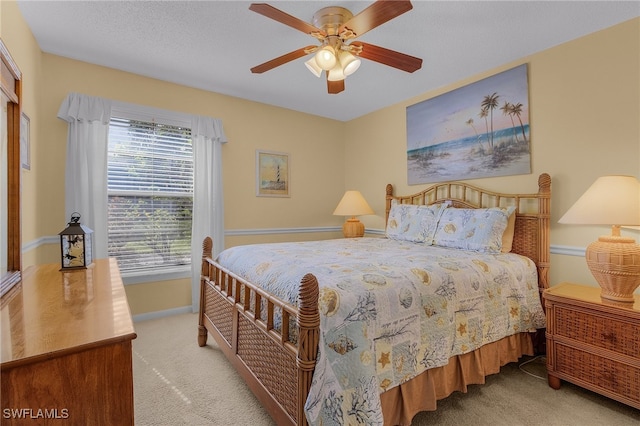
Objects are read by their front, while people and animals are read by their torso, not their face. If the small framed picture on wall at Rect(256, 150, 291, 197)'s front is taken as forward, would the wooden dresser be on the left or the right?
on its right

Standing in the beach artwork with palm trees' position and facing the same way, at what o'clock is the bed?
The bed is roughly at 11 o'clock from the beach artwork with palm trees.

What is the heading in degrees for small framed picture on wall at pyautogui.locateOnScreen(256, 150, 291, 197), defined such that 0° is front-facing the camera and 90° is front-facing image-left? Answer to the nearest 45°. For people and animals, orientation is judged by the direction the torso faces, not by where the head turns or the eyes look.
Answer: approximately 315°

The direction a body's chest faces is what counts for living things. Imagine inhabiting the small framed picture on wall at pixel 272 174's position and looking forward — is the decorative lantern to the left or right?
on its right

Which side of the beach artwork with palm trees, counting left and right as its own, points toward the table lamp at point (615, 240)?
left

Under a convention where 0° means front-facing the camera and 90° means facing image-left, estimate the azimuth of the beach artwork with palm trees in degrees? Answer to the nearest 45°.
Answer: approximately 45°

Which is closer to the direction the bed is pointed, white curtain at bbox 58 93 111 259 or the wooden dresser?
the wooden dresser

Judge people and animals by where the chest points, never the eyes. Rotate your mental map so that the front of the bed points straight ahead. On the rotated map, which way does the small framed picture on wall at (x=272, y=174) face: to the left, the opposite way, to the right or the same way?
to the left

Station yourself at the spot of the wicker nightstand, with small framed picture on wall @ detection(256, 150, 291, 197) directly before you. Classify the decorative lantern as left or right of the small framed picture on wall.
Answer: left

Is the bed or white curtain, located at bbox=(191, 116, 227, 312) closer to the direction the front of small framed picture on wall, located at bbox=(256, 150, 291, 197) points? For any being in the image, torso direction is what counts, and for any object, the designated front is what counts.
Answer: the bed

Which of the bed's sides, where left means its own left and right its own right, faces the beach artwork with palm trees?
back
